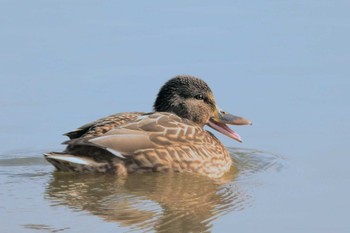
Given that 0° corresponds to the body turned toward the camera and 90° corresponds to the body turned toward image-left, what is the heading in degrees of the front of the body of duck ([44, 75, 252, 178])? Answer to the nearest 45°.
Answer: approximately 270°
